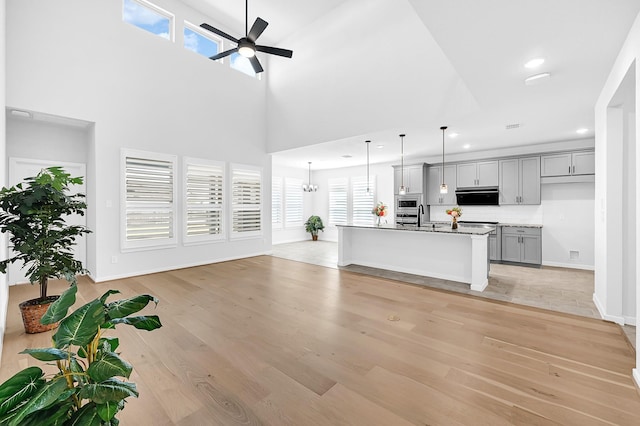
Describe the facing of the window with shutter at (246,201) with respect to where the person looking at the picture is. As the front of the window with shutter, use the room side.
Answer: facing the viewer and to the right of the viewer

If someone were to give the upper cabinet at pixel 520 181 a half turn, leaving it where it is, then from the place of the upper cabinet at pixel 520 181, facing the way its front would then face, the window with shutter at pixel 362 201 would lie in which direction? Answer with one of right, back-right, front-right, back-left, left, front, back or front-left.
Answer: left

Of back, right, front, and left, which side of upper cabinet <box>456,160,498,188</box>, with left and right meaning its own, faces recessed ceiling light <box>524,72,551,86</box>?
front

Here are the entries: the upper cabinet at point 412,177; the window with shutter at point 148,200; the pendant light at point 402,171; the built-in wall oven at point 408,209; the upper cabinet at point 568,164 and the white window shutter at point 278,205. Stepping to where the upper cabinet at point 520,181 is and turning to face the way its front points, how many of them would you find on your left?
1

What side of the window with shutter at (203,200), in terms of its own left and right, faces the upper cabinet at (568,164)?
front

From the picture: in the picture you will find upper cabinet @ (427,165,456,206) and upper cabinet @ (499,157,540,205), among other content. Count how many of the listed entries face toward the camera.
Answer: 2

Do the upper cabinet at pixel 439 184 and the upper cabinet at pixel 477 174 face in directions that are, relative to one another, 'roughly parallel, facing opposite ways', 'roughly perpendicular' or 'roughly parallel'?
roughly parallel

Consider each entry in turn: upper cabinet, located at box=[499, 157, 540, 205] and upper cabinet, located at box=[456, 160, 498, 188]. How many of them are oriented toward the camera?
2

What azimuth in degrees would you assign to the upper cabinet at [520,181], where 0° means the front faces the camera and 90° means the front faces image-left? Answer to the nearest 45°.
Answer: approximately 0°

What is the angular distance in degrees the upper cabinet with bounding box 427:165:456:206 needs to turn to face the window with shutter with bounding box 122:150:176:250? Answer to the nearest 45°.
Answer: approximately 45° to its right

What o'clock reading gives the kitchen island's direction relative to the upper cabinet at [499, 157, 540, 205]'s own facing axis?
The kitchen island is roughly at 1 o'clock from the upper cabinet.

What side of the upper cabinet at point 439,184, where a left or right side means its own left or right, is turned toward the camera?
front

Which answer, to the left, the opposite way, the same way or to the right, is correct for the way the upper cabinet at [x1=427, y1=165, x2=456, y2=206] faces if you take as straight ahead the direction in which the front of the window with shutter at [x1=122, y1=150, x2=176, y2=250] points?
to the right

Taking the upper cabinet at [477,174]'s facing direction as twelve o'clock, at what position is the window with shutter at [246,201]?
The window with shutter is roughly at 2 o'clock from the upper cabinet.

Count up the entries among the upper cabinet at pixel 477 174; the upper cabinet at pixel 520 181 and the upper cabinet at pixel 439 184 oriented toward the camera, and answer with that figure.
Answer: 3

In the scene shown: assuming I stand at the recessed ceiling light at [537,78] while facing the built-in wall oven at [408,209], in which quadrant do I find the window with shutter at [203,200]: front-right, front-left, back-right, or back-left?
front-left

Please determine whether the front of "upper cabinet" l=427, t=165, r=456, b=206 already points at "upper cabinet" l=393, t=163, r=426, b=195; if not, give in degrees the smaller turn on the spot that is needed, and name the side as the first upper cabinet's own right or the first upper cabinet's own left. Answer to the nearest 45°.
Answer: approximately 90° to the first upper cabinet's own right

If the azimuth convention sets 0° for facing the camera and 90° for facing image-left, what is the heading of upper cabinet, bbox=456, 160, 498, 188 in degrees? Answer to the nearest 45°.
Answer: approximately 0°
